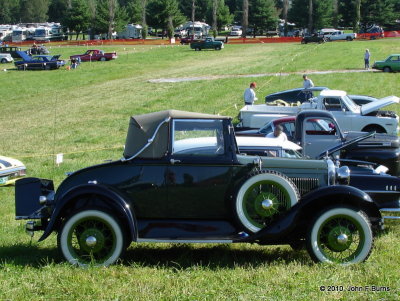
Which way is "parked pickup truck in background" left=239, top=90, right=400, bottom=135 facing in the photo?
to the viewer's right

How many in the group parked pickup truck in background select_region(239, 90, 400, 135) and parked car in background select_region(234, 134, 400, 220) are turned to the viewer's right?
2

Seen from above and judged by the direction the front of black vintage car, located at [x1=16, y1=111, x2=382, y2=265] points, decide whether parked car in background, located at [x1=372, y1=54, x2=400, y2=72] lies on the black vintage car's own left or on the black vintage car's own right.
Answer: on the black vintage car's own left

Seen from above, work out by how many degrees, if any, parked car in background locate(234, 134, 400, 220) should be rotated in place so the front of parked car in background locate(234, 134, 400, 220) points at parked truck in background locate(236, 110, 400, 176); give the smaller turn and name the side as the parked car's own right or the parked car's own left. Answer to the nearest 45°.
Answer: approximately 90° to the parked car's own left

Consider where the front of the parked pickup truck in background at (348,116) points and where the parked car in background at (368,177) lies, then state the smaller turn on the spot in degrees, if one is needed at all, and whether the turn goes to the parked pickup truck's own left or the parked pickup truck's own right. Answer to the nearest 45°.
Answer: approximately 90° to the parked pickup truck's own right

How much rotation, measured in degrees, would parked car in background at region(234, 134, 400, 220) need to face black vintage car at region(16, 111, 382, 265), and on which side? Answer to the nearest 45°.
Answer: approximately 135° to its right

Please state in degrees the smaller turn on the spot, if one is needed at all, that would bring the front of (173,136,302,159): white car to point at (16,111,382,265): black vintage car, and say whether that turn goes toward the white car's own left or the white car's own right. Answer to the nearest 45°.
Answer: approximately 90° to the white car's own right

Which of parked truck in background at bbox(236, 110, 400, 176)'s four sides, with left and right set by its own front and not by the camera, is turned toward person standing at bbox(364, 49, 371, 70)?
left

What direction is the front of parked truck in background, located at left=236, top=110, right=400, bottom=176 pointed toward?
to the viewer's right

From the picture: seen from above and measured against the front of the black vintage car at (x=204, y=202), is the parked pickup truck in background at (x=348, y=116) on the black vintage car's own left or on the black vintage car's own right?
on the black vintage car's own left

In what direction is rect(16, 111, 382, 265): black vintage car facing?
to the viewer's right

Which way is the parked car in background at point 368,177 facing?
to the viewer's right

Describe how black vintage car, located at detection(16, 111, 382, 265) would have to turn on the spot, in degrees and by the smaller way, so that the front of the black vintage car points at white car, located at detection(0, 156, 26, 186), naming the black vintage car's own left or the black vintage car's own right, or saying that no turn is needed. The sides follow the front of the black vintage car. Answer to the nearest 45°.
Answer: approximately 135° to the black vintage car's own left

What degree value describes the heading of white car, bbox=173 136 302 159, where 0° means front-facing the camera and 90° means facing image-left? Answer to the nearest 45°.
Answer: approximately 270°
